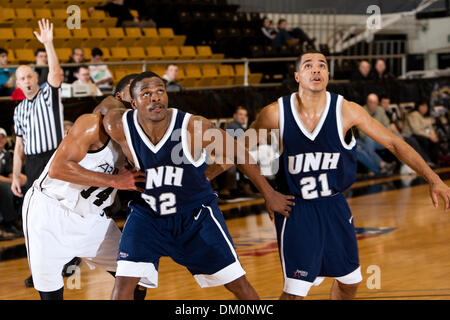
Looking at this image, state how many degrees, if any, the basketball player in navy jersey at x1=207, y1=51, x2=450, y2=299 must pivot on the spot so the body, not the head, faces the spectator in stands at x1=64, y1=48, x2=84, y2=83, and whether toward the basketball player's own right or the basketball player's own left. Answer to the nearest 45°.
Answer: approximately 135° to the basketball player's own right

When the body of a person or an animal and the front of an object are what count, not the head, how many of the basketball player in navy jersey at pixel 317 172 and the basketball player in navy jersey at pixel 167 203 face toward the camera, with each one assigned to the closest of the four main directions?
2

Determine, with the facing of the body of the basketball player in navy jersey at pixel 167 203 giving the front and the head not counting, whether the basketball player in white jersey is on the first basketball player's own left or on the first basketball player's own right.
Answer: on the first basketball player's own right

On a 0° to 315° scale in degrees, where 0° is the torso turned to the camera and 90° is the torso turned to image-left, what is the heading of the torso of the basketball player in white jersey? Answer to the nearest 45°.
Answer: approximately 315°

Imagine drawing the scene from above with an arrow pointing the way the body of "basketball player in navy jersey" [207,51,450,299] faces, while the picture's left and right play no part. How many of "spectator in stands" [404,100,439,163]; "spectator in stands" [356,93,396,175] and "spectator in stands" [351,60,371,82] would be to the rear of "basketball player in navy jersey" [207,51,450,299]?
3

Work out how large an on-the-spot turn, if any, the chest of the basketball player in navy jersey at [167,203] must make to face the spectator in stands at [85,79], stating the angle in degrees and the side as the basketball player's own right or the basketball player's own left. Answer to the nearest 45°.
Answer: approximately 180°

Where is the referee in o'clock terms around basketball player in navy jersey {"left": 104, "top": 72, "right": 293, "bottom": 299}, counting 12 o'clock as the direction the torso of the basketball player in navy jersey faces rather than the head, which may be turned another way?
The referee is roughly at 5 o'clock from the basketball player in navy jersey.

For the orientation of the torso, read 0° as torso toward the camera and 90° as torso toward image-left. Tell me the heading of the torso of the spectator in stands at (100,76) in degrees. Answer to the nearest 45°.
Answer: approximately 45°

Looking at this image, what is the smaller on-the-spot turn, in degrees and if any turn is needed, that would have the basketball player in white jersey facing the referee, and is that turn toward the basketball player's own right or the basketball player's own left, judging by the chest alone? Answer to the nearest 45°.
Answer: approximately 135° to the basketball player's own left

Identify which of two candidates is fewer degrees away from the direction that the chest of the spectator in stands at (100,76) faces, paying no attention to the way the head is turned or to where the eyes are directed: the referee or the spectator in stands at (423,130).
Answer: the referee

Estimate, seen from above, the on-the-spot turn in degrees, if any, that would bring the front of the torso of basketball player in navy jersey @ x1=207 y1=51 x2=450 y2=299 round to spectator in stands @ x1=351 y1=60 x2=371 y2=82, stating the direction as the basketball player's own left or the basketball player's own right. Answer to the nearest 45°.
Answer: approximately 180°

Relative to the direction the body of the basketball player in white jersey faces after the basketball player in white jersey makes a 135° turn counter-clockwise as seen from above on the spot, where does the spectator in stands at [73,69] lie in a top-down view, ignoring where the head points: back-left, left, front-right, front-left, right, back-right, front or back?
front
